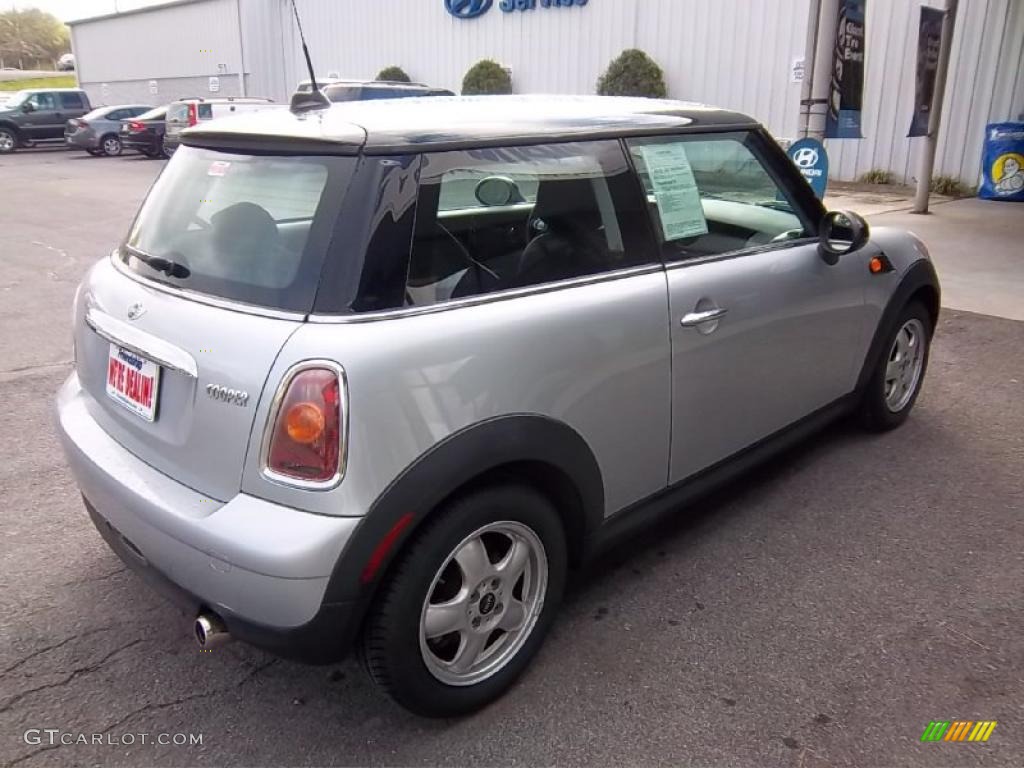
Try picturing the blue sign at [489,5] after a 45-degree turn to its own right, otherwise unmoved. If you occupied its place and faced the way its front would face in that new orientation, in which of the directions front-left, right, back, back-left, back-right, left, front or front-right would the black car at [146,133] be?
front-right

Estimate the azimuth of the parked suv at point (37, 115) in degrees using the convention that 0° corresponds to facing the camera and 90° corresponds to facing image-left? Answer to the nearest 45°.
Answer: approximately 45°

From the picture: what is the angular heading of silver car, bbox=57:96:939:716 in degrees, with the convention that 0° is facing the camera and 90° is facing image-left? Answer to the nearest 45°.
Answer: approximately 225°

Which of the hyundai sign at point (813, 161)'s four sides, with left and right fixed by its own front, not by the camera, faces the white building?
back

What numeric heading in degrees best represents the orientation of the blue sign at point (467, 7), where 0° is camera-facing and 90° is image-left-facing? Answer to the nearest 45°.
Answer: approximately 0°

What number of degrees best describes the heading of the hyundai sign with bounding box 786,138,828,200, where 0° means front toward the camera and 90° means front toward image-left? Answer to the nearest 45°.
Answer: approximately 0°

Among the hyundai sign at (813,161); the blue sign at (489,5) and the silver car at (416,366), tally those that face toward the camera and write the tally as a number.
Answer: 2

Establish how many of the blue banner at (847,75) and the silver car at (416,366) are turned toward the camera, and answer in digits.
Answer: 1
